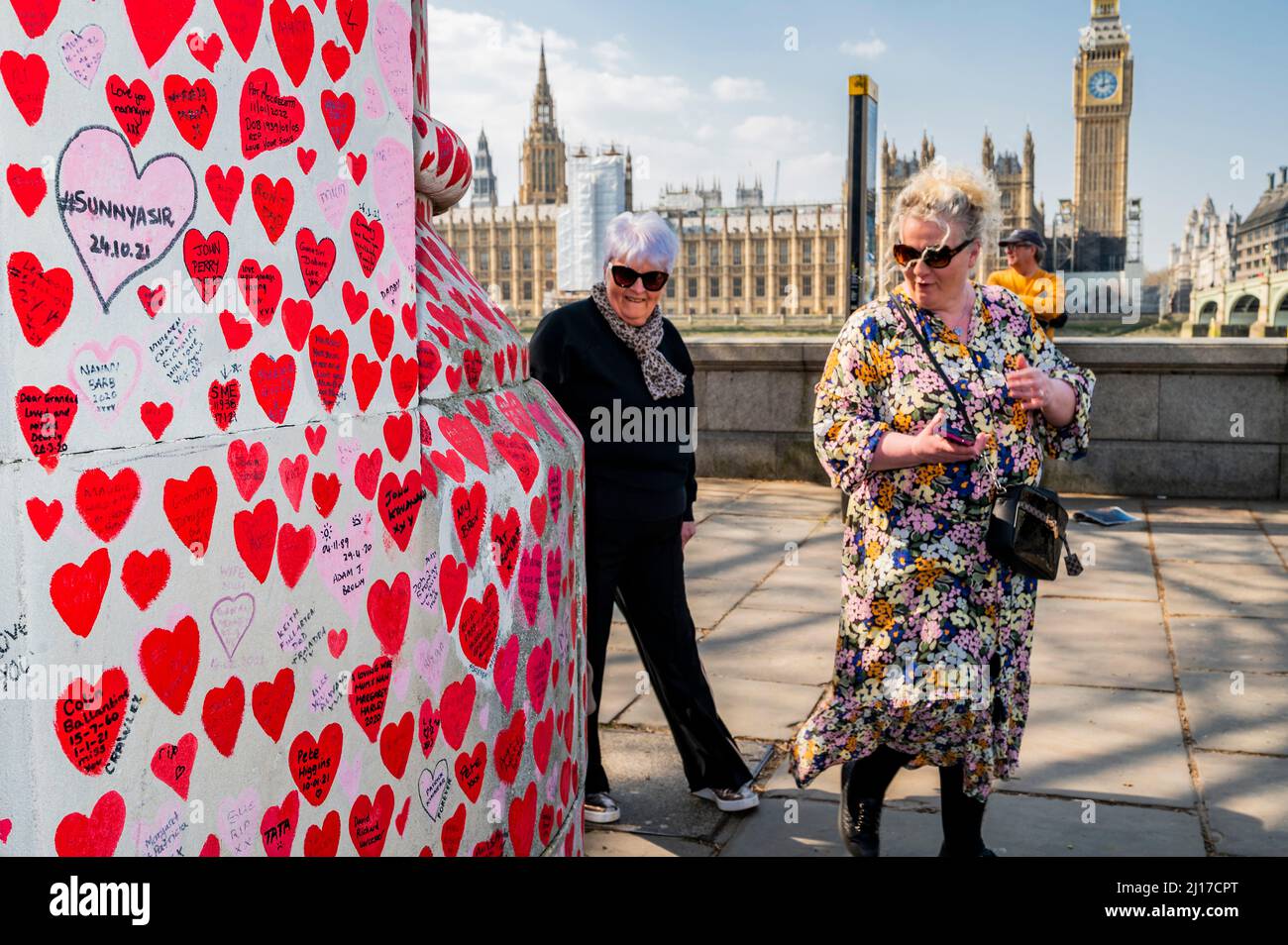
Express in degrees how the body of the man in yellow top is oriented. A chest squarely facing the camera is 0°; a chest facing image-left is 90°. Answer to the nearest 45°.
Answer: approximately 45°

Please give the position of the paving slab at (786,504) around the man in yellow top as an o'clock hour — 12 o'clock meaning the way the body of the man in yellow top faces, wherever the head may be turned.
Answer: The paving slab is roughly at 1 o'clock from the man in yellow top.

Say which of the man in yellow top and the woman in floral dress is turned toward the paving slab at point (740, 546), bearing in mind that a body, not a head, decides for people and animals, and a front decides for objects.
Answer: the man in yellow top

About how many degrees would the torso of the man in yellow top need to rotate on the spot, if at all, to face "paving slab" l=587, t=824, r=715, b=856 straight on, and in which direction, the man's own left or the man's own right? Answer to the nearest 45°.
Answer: approximately 45° to the man's own left

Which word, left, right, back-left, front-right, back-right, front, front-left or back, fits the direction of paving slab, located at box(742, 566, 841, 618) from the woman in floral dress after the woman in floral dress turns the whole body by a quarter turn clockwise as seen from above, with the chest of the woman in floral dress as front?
right

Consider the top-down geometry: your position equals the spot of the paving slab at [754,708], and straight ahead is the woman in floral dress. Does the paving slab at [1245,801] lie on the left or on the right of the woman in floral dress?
left

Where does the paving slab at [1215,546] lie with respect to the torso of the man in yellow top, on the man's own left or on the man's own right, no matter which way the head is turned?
on the man's own left

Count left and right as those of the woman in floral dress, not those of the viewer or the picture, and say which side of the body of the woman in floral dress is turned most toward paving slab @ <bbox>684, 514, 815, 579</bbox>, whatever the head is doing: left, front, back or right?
back

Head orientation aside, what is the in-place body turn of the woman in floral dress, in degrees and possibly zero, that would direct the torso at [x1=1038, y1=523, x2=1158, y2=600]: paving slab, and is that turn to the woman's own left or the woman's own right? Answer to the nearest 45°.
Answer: approximately 180°
